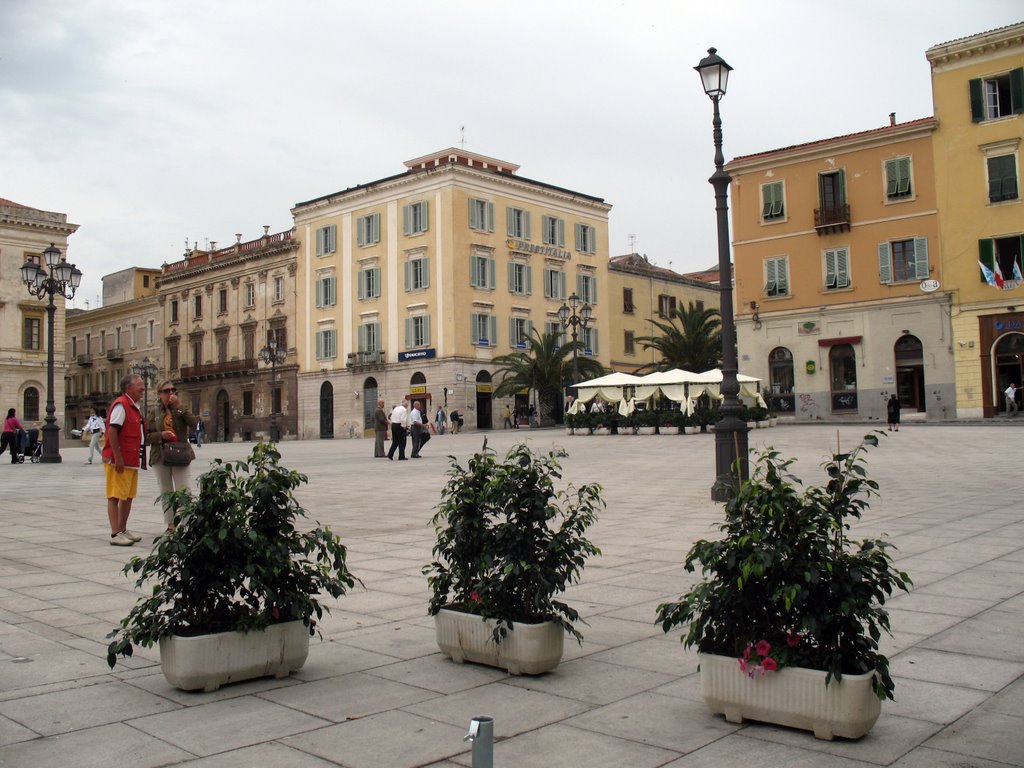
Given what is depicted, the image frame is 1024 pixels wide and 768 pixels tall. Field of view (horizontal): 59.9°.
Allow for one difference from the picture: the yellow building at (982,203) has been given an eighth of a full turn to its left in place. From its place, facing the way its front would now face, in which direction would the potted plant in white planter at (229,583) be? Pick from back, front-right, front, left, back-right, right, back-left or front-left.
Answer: front

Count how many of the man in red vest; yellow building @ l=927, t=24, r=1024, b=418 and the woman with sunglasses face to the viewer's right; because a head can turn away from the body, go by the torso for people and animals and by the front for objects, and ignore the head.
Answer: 1

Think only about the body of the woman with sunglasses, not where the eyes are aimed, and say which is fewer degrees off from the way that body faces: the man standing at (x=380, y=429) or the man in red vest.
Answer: the man in red vest

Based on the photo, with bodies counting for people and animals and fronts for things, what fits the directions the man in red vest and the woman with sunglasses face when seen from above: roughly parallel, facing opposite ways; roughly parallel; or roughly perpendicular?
roughly perpendicular

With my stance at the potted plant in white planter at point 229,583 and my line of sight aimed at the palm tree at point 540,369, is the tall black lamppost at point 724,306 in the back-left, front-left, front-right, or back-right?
front-right

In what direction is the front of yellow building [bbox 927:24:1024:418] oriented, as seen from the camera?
facing the viewer and to the left of the viewer

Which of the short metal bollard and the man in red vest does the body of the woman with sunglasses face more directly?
the short metal bollard

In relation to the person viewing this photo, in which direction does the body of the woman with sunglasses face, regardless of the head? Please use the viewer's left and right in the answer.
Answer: facing the viewer

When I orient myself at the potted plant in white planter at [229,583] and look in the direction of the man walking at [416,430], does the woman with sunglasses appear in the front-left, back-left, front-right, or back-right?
front-left

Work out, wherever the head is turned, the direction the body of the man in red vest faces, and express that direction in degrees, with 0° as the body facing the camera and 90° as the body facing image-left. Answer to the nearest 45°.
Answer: approximately 270°

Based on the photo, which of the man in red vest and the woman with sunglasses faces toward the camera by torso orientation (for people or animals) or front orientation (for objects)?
the woman with sunglasses
